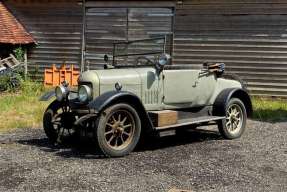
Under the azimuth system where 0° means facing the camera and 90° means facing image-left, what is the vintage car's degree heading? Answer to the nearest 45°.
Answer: approximately 45°

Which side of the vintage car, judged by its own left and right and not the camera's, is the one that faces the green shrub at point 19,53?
right
